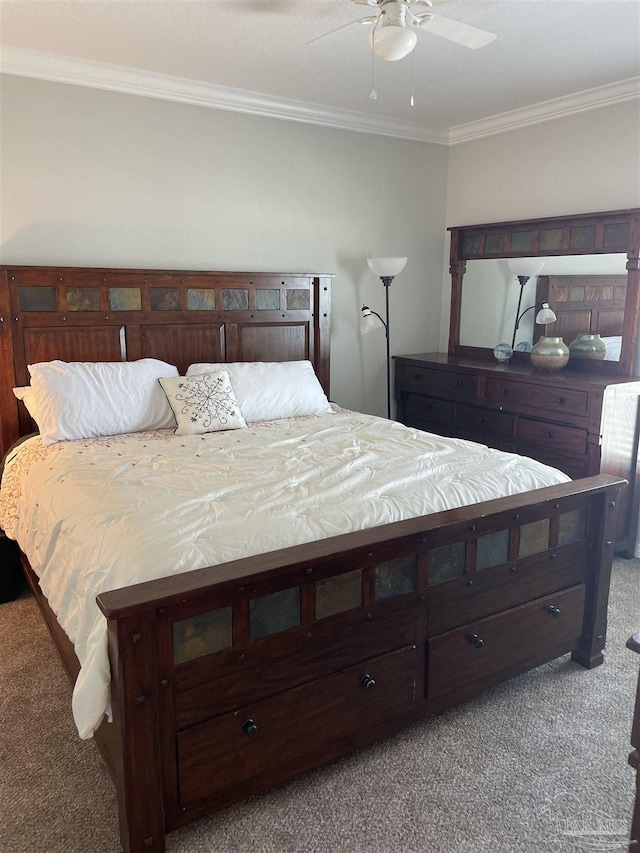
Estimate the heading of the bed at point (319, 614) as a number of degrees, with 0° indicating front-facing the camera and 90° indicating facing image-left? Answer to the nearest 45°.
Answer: approximately 315°

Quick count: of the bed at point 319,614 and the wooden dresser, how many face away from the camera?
0

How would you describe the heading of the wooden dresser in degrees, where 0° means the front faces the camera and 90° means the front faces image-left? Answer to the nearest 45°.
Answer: approximately 45°

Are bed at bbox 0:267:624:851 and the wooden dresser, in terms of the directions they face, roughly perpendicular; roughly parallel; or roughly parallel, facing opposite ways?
roughly perpendicular

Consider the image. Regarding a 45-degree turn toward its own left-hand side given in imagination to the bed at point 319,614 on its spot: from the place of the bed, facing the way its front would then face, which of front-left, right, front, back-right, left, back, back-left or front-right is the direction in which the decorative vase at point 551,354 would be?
front-left

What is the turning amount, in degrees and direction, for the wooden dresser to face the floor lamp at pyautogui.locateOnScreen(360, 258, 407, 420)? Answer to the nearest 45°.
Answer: approximately 90° to its right
